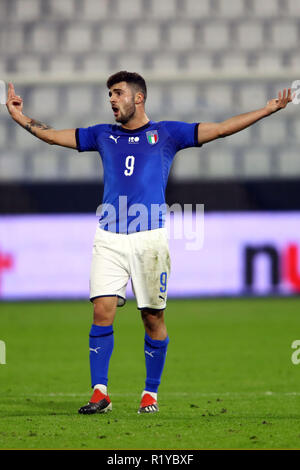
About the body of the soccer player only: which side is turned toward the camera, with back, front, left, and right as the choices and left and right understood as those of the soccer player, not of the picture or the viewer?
front

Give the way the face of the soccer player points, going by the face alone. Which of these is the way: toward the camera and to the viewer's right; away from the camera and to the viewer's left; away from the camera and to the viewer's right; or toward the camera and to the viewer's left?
toward the camera and to the viewer's left
